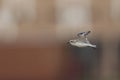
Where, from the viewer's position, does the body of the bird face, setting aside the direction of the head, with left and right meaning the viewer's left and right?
facing to the left of the viewer
